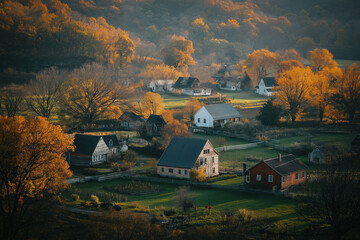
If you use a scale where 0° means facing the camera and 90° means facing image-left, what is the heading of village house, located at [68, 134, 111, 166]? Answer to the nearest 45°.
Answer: approximately 315°

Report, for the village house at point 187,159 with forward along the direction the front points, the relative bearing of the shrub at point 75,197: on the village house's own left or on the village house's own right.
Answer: on the village house's own right

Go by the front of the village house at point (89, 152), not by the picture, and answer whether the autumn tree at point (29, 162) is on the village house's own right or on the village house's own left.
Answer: on the village house's own right

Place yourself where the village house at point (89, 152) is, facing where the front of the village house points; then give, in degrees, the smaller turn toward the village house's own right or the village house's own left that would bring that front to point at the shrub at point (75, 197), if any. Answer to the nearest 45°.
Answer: approximately 45° to the village house's own right

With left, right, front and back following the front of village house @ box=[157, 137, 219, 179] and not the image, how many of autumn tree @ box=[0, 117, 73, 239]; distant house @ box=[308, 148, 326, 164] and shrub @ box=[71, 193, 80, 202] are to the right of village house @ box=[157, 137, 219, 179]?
2
